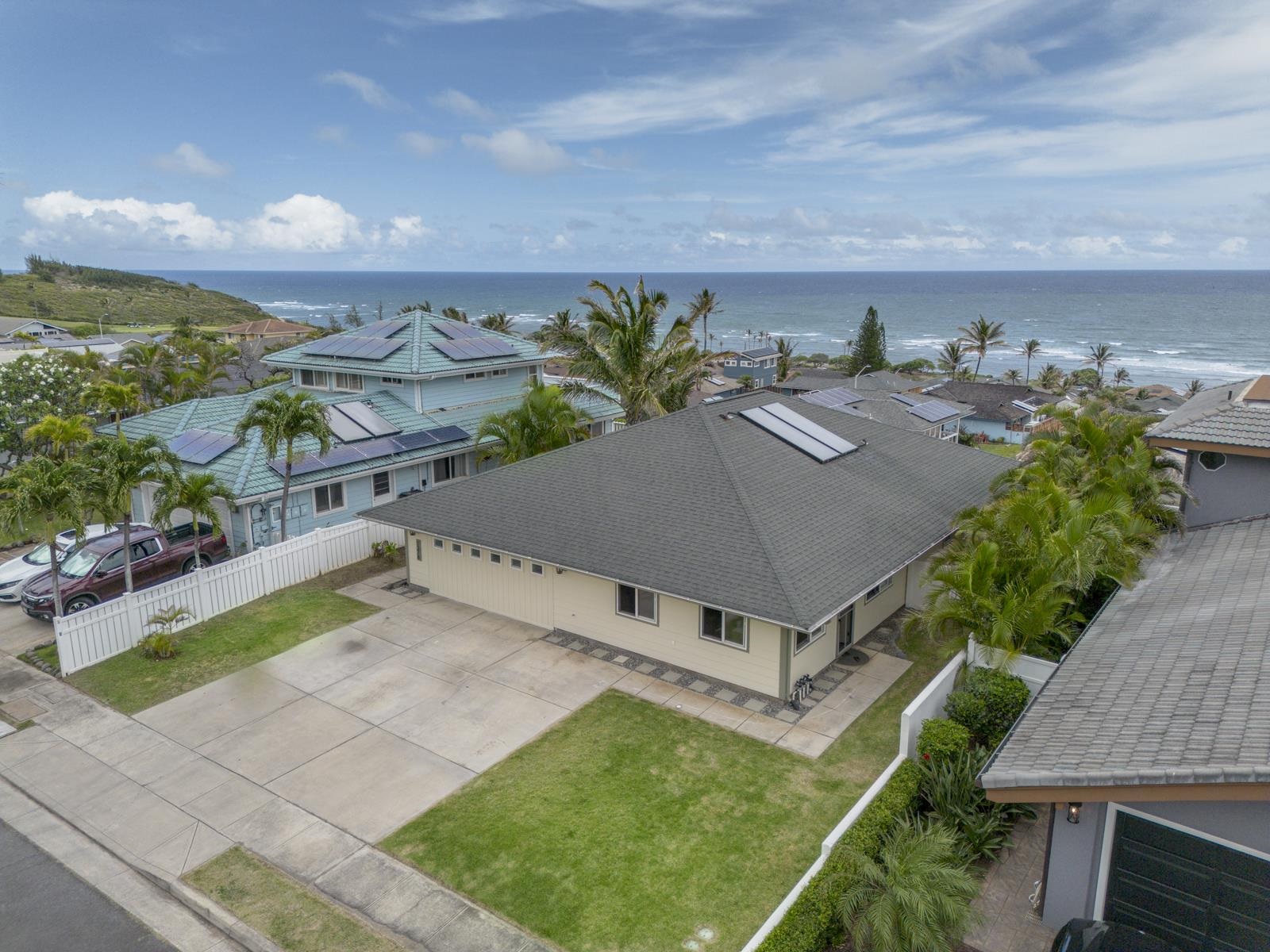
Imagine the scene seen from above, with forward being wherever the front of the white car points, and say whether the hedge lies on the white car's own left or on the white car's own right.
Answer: on the white car's own left

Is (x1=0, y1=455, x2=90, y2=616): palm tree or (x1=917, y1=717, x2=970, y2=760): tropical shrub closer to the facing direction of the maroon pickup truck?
the palm tree

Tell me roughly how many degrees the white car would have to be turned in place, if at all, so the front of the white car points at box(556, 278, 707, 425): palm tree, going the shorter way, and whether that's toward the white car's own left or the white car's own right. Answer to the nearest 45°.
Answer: approximately 135° to the white car's own left

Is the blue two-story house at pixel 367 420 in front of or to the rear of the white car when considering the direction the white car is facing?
to the rear

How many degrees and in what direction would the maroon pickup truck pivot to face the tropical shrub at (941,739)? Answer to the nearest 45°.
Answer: approximately 90° to its left

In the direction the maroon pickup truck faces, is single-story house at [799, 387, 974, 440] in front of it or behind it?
behind

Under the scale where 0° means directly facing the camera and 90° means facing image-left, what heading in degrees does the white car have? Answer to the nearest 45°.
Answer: approximately 45°

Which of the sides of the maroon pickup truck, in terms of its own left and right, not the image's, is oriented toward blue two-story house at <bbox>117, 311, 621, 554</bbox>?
back

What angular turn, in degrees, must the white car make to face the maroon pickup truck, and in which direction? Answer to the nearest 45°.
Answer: approximately 90° to its left

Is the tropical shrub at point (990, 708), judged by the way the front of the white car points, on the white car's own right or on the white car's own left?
on the white car's own left
